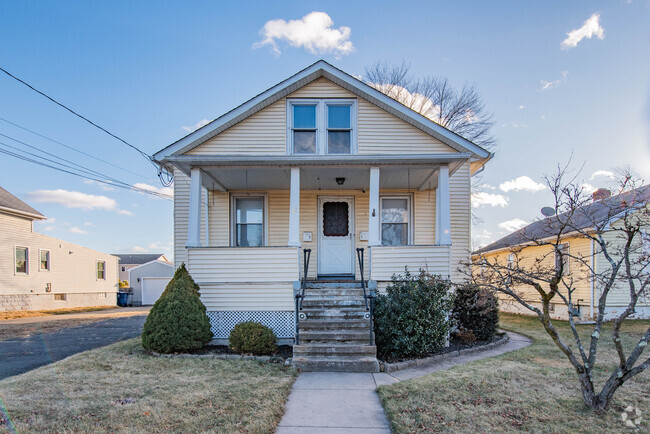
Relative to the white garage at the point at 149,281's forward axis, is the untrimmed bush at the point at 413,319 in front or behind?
in front

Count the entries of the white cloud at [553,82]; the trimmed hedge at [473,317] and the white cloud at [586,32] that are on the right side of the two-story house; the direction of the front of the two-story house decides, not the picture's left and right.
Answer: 0

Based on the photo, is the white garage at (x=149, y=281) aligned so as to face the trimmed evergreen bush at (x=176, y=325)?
yes

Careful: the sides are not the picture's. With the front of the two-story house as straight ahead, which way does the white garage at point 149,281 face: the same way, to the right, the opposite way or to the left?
the same way

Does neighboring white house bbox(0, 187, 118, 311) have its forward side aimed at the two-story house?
no

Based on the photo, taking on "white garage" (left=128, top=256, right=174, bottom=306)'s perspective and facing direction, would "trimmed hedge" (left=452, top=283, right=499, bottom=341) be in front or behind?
in front

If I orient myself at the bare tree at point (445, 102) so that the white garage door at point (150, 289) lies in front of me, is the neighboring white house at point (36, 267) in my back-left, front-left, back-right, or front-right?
front-left

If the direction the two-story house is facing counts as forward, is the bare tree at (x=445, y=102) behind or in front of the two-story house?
behind

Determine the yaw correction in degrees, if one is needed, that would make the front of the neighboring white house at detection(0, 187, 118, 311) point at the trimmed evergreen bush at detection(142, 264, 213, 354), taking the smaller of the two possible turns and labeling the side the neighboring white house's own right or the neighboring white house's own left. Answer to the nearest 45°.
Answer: approximately 45° to the neighboring white house's own left

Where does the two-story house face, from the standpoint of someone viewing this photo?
facing the viewer

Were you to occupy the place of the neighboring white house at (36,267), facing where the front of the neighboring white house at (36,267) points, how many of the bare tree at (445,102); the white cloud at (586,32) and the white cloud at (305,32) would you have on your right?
0

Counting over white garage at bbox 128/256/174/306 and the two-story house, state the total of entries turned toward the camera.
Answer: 2

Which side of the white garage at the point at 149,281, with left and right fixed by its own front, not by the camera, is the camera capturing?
front

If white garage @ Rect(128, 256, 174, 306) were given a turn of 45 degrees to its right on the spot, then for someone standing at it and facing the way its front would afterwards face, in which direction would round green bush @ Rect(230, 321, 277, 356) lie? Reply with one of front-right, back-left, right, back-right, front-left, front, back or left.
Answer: front-left
